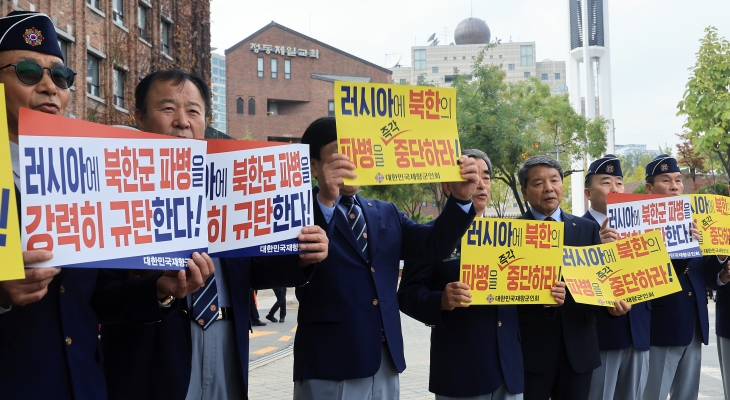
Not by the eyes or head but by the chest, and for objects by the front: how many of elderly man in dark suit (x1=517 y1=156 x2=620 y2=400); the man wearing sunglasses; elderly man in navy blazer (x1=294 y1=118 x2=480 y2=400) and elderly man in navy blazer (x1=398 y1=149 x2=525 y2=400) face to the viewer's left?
0

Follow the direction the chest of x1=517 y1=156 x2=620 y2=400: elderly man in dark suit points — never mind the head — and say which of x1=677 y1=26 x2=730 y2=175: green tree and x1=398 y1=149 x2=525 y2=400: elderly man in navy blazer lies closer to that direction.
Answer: the elderly man in navy blazer

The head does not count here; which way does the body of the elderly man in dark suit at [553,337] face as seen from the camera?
toward the camera

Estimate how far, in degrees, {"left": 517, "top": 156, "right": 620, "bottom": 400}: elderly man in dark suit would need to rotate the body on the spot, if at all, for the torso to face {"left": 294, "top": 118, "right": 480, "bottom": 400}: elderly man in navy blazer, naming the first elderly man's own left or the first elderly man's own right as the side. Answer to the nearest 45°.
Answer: approximately 45° to the first elderly man's own right

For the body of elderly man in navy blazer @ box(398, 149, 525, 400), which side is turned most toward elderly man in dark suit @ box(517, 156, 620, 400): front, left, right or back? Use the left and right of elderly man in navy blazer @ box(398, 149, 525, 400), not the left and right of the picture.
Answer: left

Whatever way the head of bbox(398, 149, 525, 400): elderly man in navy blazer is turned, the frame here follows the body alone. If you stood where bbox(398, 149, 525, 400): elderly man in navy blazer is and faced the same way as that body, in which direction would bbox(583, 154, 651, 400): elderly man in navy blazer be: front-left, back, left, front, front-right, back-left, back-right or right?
left

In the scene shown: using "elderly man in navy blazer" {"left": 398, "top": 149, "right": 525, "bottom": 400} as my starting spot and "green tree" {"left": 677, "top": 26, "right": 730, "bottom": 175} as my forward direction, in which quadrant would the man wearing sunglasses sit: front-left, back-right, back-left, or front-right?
back-left

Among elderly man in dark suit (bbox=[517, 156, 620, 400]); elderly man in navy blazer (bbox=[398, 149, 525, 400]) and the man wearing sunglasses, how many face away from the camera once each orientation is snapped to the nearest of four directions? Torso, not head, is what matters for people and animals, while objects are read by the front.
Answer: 0

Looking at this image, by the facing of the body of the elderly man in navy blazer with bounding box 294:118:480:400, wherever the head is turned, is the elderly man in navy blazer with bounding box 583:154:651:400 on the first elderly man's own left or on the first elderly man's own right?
on the first elderly man's own left

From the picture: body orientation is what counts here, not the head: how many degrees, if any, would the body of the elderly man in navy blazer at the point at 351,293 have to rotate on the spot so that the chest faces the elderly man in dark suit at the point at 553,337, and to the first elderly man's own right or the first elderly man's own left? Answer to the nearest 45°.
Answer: approximately 90° to the first elderly man's own left

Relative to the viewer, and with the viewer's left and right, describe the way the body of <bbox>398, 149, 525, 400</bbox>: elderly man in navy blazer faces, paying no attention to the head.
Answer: facing the viewer and to the right of the viewer

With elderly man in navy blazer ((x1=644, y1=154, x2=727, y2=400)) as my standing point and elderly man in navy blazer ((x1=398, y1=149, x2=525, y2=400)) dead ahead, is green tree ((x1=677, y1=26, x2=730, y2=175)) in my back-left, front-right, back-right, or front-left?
back-right

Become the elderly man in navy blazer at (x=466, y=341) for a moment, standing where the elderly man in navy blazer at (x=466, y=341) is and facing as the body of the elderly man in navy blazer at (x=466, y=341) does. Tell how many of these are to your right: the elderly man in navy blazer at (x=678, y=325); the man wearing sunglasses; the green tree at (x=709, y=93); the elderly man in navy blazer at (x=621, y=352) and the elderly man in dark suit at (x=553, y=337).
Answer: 1

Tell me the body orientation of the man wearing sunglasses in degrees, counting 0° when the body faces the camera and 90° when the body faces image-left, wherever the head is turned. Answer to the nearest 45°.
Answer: approximately 315°

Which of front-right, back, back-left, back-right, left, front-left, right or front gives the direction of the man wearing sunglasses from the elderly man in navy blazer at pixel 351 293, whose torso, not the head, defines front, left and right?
right

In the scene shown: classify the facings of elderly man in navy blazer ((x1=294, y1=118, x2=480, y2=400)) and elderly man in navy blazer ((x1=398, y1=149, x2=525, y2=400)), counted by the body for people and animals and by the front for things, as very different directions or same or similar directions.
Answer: same or similar directions

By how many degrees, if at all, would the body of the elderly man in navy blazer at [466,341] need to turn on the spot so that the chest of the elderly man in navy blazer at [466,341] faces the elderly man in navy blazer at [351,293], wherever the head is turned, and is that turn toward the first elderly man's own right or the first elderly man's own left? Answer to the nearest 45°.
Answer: approximately 90° to the first elderly man's own right
